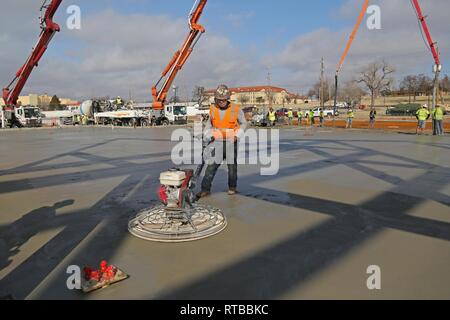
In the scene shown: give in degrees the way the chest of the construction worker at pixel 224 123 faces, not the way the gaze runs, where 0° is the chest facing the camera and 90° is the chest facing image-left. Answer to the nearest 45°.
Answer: approximately 0°

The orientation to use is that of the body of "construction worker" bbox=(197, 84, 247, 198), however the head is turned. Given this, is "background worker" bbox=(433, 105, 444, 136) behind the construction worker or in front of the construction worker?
behind
